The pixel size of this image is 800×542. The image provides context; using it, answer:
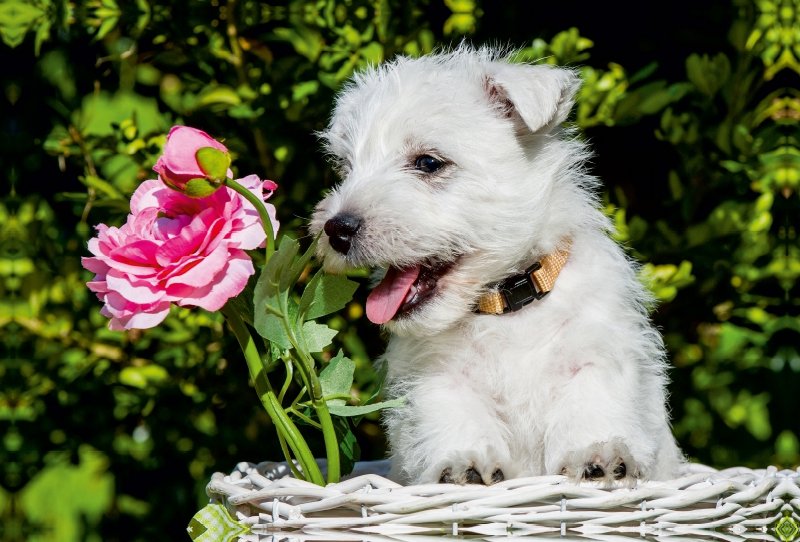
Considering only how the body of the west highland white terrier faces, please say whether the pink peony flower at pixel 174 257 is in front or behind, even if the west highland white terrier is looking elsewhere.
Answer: in front

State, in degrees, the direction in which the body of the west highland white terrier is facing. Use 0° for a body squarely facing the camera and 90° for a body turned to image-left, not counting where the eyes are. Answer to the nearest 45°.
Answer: approximately 45°

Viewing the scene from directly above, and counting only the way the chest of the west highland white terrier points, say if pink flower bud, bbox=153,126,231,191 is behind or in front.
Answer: in front
